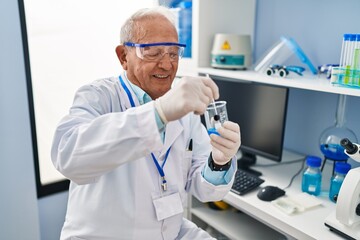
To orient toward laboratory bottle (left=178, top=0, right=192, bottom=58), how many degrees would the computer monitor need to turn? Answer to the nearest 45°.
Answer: approximately 90° to its right

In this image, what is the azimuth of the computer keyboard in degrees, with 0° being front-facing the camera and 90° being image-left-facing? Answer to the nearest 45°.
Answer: approximately 45°

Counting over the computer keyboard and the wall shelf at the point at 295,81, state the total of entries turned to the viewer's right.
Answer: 0

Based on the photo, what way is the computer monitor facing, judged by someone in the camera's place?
facing the viewer and to the left of the viewer
